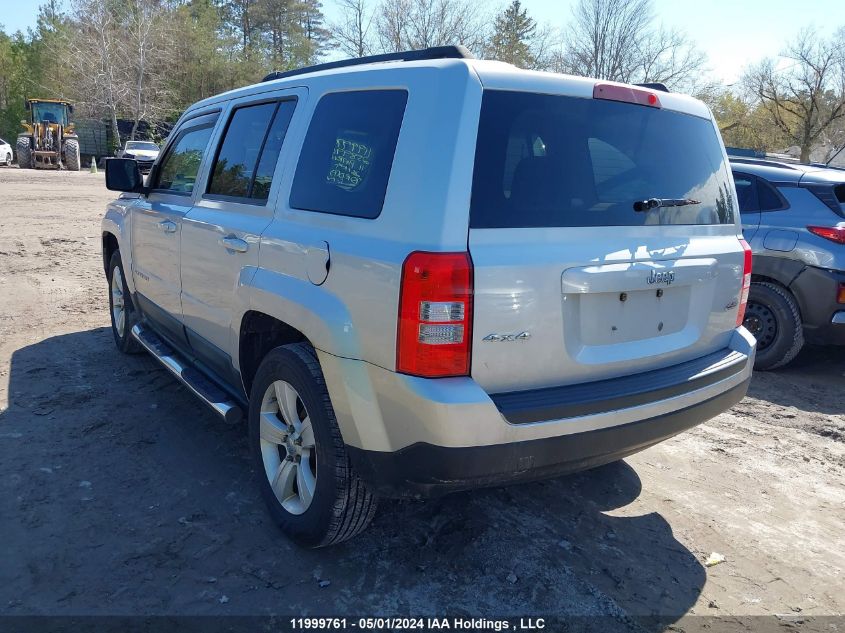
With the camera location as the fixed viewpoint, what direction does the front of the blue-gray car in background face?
facing away from the viewer and to the left of the viewer

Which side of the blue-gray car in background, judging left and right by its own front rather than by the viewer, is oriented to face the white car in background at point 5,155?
front

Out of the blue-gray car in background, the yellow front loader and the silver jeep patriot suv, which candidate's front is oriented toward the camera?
the yellow front loader

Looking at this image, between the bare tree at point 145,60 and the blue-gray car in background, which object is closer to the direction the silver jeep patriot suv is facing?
the bare tree

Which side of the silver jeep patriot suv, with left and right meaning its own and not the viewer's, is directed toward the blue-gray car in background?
right

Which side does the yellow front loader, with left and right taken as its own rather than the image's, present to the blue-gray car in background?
front

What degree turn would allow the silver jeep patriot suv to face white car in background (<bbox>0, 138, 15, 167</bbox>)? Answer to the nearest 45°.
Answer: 0° — it already faces it

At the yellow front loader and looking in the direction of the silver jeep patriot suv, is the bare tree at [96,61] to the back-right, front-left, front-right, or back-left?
back-left

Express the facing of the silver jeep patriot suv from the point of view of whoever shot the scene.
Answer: facing away from the viewer and to the left of the viewer

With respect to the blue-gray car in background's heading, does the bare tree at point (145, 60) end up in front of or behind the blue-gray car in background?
in front

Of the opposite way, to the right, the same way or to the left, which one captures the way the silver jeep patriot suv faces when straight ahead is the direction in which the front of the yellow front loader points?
the opposite way
